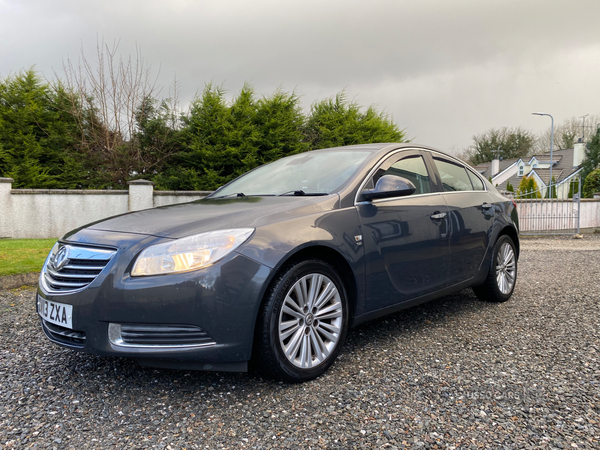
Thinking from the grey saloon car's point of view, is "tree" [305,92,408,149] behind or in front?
behind

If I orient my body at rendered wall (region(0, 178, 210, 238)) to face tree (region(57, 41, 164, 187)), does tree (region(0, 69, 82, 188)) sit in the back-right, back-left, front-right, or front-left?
front-left

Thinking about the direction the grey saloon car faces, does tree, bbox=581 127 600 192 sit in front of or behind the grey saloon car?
behind

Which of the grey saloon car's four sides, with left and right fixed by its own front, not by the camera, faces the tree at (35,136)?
right

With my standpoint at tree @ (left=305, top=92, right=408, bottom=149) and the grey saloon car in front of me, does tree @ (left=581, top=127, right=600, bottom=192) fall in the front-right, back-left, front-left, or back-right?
back-left

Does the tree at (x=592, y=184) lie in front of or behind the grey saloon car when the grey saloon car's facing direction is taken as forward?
behind

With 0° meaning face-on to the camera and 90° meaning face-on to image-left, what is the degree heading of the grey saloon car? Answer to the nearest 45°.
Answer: approximately 45°

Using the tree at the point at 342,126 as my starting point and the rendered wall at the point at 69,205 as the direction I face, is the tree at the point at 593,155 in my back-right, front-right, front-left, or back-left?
back-right

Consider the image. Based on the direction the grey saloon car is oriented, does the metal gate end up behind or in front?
behind

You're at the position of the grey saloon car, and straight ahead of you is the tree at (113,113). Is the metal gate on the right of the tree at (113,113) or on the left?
right

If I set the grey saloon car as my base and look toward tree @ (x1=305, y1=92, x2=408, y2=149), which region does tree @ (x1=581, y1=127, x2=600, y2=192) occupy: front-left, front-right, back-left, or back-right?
front-right
